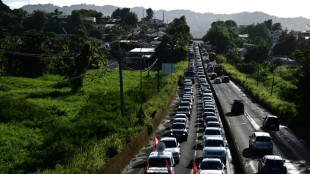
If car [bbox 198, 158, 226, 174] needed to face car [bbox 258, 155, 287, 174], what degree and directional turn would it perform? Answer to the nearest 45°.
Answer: approximately 90° to its left

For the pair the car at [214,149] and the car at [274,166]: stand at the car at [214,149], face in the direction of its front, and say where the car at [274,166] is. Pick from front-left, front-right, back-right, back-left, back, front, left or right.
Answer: front-left

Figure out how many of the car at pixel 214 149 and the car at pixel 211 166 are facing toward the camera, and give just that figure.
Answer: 2

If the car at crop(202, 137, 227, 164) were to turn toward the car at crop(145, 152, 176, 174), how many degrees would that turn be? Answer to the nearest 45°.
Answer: approximately 45° to its right

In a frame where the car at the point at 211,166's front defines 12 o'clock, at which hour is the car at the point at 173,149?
the car at the point at 173,149 is roughly at 5 o'clock from the car at the point at 211,166.

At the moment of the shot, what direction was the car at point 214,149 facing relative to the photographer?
facing the viewer

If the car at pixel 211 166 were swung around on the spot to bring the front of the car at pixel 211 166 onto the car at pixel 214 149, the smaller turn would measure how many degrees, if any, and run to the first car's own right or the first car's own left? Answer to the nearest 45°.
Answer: approximately 180°

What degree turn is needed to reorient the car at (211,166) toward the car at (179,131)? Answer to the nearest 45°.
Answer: approximately 180°

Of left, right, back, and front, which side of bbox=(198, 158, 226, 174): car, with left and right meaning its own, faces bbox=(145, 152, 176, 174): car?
right

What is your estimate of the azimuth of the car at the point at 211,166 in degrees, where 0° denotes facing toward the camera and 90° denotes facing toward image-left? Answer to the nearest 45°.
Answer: approximately 0°
